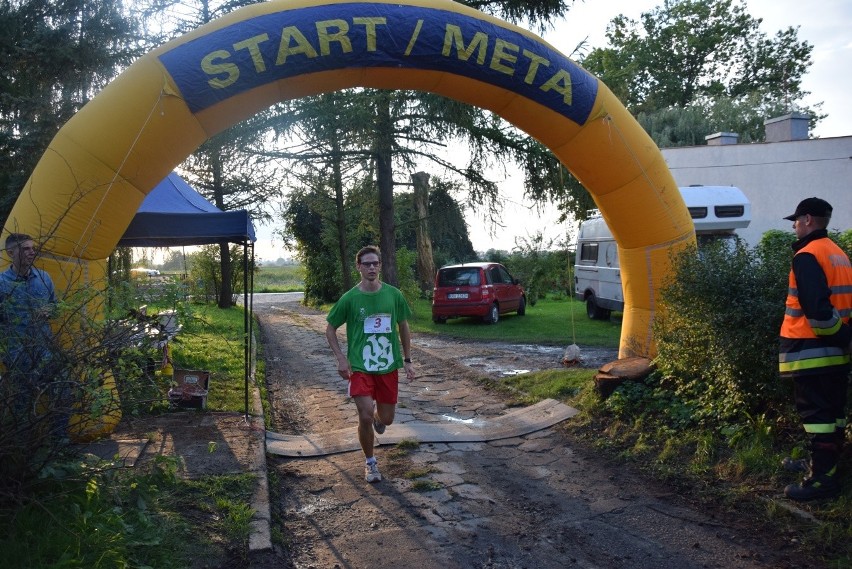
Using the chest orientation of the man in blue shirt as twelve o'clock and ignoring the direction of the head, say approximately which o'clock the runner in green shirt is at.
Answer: The runner in green shirt is roughly at 10 o'clock from the man in blue shirt.

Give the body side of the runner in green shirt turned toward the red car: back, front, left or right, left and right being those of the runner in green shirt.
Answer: back

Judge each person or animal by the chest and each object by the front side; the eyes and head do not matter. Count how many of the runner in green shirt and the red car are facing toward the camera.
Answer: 1

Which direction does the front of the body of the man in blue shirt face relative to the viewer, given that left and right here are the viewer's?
facing the viewer and to the right of the viewer

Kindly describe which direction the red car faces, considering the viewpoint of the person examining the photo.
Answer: facing away from the viewer and to the right of the viewer

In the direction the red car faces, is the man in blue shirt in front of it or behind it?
behind

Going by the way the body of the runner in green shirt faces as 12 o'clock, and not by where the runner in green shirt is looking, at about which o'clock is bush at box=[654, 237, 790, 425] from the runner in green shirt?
The bush is roughly at 9 o'clock from the runner in green shirt.

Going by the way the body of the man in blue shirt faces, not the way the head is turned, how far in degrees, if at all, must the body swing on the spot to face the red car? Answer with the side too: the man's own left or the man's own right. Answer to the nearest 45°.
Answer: approximately 90° to the man's own left
